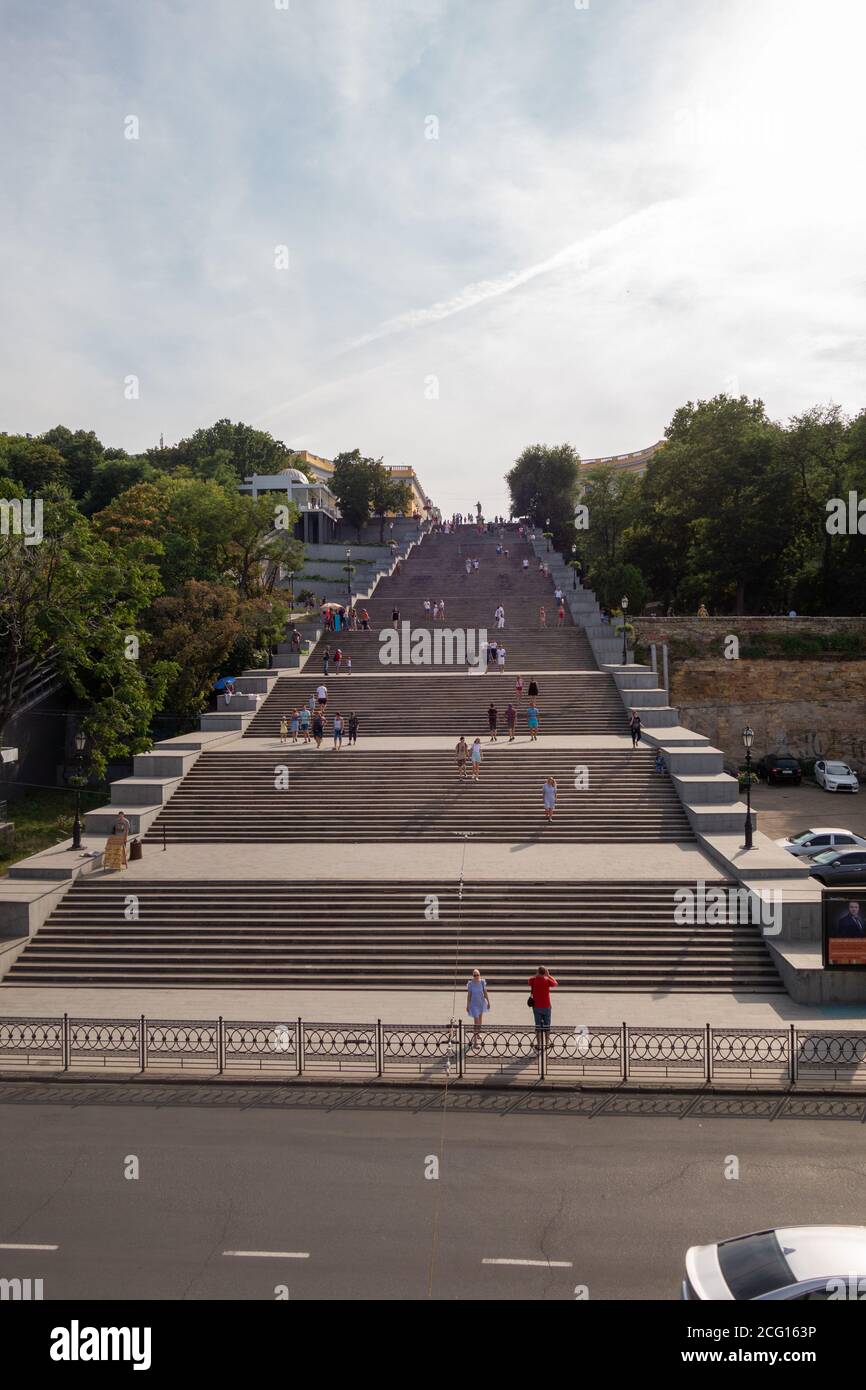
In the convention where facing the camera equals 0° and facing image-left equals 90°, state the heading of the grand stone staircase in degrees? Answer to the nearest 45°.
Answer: approximately 0°

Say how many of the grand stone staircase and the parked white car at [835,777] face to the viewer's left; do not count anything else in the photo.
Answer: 0

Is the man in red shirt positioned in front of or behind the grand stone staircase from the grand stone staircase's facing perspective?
in front

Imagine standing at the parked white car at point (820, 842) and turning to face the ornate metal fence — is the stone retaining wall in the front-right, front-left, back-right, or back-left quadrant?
back-right

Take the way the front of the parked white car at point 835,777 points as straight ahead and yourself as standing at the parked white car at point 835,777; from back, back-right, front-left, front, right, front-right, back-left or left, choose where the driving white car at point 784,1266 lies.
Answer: front-right

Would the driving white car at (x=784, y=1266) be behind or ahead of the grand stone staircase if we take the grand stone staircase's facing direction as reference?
ahead

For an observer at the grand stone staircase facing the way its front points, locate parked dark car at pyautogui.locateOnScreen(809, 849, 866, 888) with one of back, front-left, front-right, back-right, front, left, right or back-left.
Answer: left

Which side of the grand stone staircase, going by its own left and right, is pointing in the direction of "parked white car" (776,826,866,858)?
left

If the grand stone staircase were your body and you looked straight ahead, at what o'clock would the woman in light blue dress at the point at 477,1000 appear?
The woman in light blue dress is roughly at 12 o'clock from the grand stone staircase.

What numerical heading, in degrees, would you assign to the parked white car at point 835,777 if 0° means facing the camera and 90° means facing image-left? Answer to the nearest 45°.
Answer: approximately 315°
